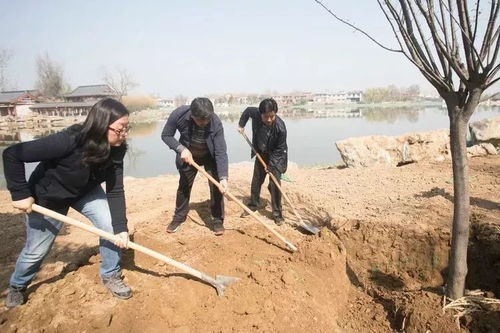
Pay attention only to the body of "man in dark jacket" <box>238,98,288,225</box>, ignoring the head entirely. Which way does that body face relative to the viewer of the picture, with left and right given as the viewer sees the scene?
facing the viewer

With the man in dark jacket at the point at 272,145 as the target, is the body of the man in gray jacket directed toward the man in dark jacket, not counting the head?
no

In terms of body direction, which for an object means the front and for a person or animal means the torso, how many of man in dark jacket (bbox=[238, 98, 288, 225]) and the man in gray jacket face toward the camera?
2

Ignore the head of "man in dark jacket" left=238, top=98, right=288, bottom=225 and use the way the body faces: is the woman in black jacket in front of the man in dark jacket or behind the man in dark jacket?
in front

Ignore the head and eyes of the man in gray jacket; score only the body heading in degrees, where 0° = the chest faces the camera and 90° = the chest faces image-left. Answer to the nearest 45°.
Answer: approximately 0°

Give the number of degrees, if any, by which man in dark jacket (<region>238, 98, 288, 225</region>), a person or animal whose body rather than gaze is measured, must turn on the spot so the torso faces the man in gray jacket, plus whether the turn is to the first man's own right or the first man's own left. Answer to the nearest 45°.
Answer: approximately 45° to the first man's own right

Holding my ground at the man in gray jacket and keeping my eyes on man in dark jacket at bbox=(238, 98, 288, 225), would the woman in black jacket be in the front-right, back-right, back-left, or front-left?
back-right

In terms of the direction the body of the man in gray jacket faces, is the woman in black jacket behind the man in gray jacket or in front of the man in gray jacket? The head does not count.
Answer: in front

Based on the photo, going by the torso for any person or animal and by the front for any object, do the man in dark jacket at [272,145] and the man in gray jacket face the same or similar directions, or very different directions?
same or similar directions
